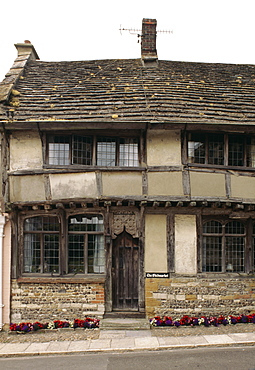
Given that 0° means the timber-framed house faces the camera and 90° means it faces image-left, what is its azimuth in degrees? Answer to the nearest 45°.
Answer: approximately 0°
